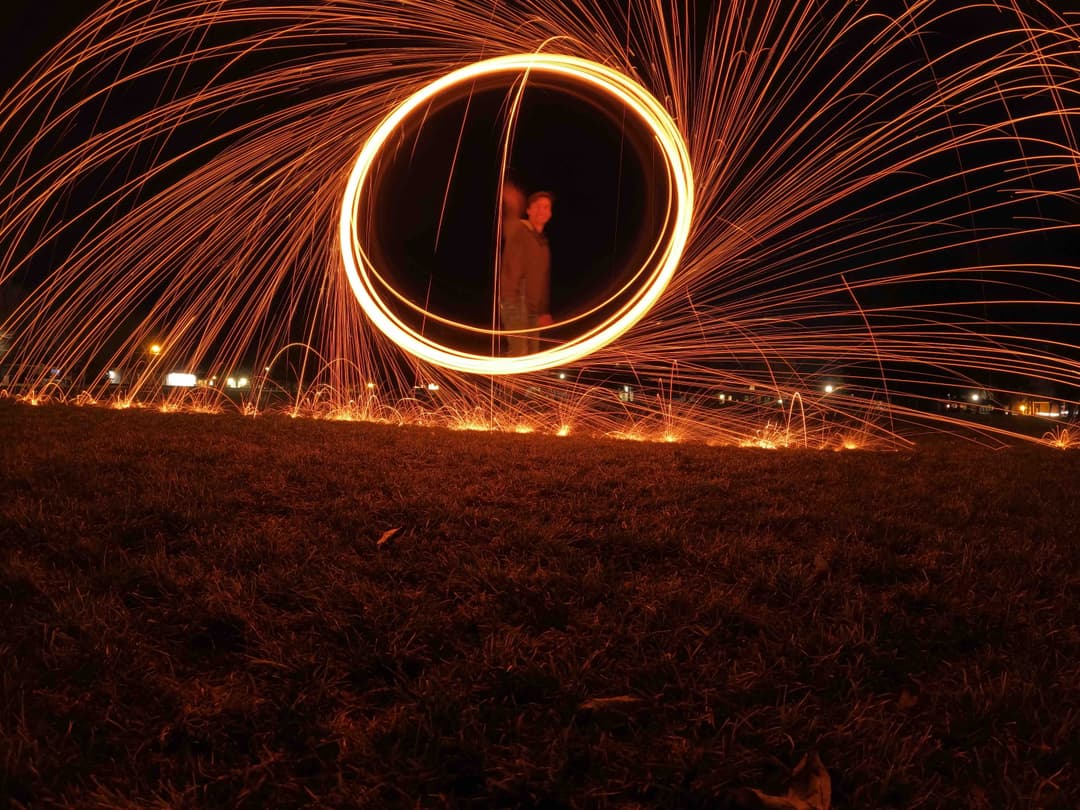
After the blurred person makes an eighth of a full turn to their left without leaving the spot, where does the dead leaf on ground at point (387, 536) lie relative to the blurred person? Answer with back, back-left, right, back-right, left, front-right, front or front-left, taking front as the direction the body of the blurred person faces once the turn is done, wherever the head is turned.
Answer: right

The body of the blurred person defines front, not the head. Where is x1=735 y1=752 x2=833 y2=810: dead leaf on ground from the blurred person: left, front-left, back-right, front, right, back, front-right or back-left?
front-right

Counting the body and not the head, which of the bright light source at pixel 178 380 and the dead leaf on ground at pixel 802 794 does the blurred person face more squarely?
the dead leaf on ground

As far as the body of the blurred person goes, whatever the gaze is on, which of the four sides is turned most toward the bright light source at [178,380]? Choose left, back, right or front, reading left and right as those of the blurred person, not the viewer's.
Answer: back

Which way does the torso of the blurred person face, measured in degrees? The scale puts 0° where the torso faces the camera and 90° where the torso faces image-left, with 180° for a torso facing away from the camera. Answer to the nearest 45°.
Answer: approximately 315°

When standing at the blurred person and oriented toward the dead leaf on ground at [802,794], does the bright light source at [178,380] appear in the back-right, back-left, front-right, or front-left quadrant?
back-right
